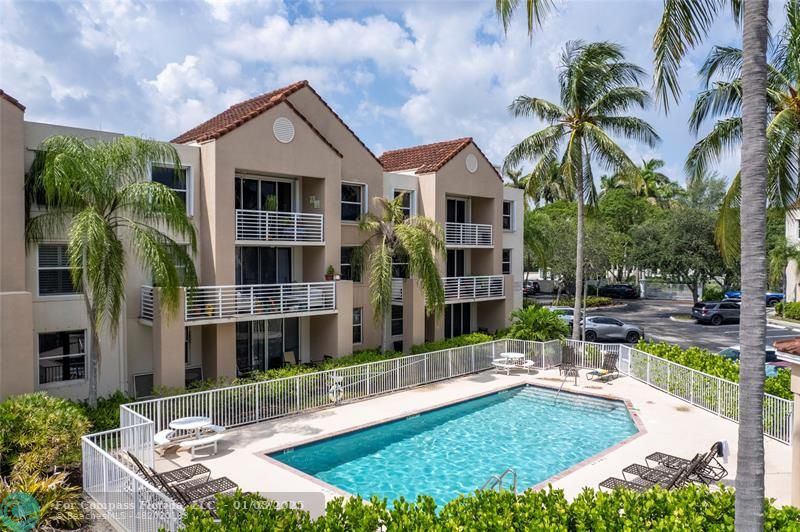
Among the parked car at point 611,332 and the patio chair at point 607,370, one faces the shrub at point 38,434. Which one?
the patio chair

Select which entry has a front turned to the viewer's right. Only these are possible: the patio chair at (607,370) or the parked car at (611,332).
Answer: the parked car

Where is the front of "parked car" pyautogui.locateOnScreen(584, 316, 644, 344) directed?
to the viewer's right

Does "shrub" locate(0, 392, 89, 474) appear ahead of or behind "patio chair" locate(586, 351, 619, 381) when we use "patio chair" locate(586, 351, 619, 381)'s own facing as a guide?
ahead

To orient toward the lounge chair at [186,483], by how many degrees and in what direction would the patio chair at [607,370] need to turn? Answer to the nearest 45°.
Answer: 0° — it already faces it

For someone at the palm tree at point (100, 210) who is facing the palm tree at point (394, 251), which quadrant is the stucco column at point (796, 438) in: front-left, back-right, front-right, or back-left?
front-right

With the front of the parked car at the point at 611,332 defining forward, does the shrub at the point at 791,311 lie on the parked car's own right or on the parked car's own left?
on the parked car's own left

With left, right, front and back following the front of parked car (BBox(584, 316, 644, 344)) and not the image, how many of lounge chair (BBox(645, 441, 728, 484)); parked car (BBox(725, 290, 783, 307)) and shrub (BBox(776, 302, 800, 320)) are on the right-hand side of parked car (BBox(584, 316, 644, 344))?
1

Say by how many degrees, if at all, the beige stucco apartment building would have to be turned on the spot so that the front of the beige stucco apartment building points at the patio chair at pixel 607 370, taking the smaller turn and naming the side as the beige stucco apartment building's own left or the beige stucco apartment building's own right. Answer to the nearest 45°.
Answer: approximately 45° to the beige stucco apartment building's own left

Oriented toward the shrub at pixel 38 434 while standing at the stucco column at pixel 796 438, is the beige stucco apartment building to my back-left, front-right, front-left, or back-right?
front-right

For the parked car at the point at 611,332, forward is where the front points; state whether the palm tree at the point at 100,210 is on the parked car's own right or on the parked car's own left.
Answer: on the parked car's own right

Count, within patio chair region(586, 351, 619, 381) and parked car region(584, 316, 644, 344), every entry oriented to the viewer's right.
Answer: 1

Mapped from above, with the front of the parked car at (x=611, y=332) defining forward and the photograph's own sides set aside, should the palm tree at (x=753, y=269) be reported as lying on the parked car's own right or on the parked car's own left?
on the parked car's own right

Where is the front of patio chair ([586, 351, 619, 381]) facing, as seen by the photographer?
facing the viewer and to the left of the viewer

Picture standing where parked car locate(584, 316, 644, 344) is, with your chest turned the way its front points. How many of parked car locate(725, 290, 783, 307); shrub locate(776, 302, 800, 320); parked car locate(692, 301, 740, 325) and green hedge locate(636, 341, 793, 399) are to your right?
1
